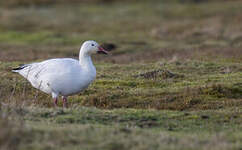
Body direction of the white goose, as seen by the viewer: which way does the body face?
to the viewer's right
